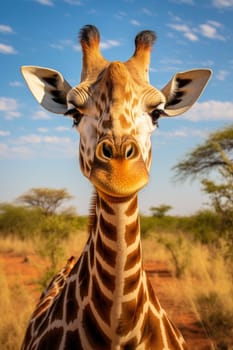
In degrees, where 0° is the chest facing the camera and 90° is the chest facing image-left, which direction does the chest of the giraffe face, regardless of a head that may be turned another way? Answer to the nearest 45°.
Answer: approximately 0°

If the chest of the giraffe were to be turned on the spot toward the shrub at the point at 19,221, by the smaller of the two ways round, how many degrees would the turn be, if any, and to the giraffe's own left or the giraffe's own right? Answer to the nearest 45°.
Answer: approximately 180°
